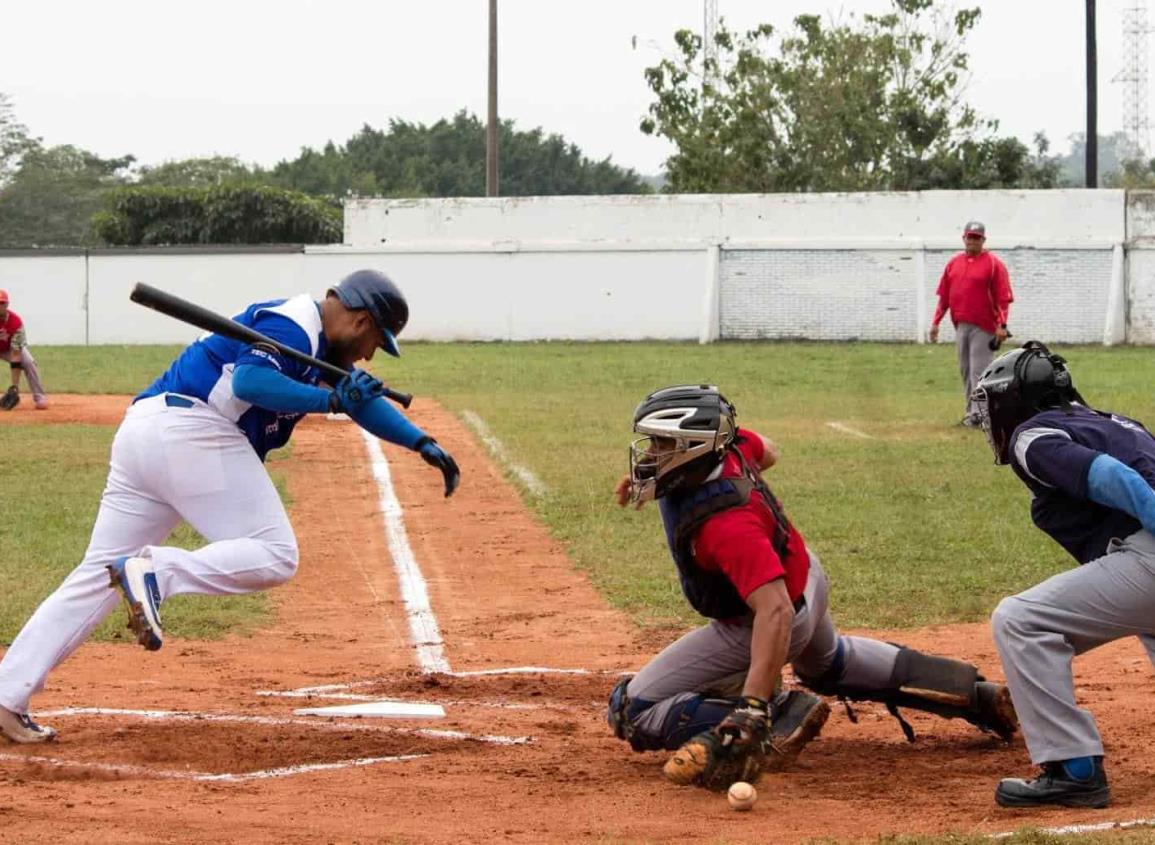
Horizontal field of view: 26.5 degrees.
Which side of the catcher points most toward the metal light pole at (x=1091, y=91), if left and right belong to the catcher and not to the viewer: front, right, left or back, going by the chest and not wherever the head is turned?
right

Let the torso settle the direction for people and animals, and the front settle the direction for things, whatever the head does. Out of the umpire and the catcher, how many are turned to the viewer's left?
2

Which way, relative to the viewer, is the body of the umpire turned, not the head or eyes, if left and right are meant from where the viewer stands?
facing to the left of the viewer

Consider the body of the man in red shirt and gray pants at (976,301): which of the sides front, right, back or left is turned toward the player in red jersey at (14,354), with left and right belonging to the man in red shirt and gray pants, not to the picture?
right

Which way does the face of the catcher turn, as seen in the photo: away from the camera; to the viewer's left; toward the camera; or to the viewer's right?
to the viewer's left

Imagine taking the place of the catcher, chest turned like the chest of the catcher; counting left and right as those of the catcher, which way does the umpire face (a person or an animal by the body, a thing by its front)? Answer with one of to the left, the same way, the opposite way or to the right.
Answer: the same way

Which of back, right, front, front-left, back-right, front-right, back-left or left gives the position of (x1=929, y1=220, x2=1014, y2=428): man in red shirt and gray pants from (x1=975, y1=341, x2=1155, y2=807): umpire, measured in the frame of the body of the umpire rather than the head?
right

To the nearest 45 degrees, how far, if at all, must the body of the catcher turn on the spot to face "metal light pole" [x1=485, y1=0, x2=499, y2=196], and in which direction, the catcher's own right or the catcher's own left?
approximately 90° to the catcher's own right

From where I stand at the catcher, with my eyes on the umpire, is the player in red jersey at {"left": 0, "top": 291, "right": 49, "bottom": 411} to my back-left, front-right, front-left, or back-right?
back-left

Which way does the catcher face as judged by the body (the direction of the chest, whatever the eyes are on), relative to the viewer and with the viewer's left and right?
facing to the left of the viewer

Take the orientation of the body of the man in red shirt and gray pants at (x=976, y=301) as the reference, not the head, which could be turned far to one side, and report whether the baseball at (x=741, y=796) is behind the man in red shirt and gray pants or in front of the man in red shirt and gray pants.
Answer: in front

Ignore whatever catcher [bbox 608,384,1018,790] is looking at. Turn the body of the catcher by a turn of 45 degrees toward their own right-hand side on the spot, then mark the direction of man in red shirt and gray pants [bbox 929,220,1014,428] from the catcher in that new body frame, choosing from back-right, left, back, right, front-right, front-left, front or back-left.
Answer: front-right

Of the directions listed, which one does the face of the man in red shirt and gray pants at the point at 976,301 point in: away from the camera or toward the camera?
toward the camera

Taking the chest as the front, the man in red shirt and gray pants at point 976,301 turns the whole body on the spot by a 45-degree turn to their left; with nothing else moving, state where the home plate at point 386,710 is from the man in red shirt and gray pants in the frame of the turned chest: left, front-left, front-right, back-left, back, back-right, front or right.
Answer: front-right

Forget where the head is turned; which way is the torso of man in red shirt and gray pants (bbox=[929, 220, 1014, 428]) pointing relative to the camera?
toward the camera
